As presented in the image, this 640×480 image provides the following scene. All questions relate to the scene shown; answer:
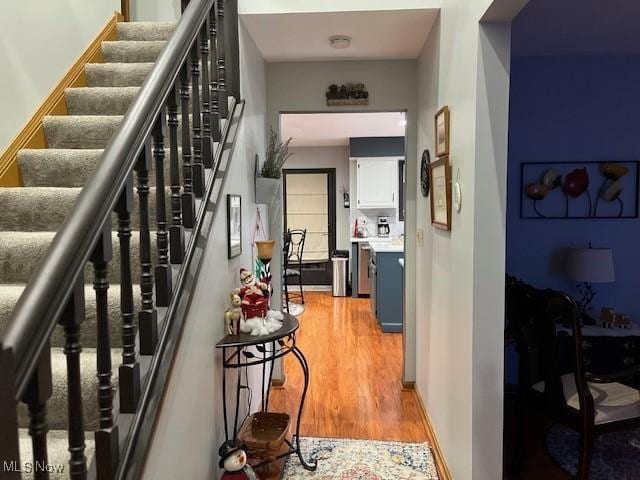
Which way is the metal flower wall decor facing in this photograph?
toward the camera

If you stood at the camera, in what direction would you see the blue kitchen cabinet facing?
facing to the left of the viewer

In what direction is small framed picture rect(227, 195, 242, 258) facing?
to the viewer's right

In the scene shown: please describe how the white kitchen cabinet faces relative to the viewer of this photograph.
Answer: facing the viewer

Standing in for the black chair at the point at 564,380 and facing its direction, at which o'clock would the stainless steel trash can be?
The stainless steel trash can is roughly at 9 o'clock from the black chair.

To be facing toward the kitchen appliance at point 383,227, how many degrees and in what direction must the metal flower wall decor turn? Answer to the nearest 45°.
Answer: approximately 135° to its right

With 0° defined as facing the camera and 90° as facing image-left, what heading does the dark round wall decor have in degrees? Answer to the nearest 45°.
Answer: approximately 90°

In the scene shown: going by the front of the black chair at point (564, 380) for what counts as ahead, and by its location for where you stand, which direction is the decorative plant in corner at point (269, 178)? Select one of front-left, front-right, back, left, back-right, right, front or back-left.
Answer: back-left

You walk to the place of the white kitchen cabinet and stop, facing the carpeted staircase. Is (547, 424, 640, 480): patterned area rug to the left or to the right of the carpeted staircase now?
left

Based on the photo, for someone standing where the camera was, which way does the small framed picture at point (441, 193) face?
facing to the left of the viewer

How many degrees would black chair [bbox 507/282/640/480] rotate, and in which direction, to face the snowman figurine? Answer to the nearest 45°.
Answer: approximately 180°

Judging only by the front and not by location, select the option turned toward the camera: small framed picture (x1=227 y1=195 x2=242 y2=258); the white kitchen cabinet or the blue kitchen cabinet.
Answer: the white kitchen cabinet
